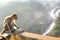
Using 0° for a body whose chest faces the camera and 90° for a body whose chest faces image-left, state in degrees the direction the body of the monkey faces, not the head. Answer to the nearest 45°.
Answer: approximately 270°
